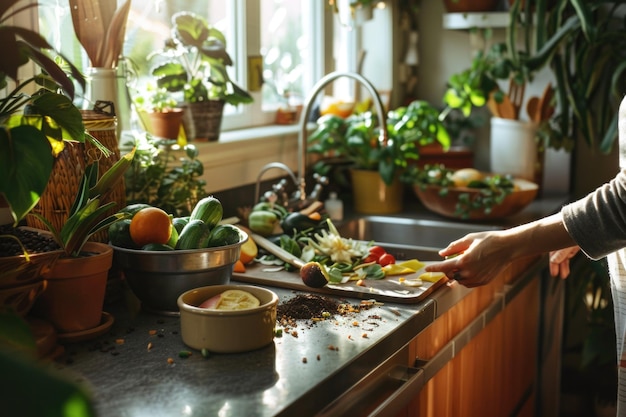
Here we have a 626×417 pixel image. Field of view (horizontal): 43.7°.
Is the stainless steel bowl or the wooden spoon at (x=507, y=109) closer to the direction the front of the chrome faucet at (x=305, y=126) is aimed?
the wooden spoon

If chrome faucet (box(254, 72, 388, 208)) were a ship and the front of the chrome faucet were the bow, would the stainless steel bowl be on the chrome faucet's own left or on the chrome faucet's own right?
on the chrome faucet's own right

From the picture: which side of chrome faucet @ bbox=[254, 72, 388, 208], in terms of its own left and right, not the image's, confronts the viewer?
right

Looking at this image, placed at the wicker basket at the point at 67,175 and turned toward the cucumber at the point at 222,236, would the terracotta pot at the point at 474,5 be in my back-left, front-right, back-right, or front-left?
front-left

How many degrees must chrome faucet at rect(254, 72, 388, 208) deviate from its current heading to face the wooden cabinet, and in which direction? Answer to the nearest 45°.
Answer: approximately 45° to its right

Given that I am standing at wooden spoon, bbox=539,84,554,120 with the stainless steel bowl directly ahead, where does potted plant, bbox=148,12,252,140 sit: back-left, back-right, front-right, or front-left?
front-right

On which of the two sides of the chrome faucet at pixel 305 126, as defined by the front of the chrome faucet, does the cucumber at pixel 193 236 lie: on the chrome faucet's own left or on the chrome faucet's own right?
on the chrome faucet's own right

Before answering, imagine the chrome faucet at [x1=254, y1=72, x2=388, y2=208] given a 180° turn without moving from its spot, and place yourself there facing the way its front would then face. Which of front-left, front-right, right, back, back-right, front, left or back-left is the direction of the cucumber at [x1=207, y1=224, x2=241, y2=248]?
left

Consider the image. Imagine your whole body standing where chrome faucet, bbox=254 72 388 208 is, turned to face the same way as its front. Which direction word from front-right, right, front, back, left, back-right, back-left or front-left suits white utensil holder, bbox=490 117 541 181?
front-left

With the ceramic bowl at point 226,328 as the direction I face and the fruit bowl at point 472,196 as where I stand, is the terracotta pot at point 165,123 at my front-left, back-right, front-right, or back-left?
front-right

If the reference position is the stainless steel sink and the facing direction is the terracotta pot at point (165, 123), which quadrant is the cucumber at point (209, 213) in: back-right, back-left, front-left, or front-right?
front-left

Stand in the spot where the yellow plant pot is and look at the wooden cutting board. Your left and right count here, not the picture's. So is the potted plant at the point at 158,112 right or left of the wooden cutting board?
right

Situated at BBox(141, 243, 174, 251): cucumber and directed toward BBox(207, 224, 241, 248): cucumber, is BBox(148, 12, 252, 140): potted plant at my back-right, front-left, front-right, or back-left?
front-left

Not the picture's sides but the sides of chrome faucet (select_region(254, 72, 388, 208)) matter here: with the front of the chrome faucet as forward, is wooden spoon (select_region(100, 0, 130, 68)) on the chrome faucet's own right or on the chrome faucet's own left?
on the chrome faucet's own right

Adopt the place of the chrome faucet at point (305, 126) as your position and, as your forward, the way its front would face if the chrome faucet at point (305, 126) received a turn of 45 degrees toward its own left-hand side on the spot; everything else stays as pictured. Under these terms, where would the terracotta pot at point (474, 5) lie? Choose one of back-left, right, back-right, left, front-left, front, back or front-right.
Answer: front

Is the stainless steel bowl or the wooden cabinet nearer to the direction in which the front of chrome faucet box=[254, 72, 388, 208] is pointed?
the wooden cabinet
